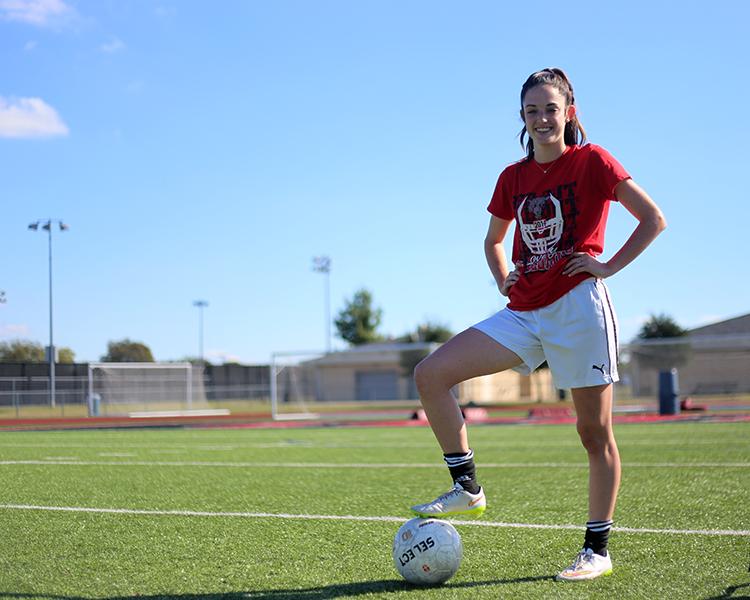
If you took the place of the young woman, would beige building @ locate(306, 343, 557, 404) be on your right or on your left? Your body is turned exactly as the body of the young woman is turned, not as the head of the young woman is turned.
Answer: on your right

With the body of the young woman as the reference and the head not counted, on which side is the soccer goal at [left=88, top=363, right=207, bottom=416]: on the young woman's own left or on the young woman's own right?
on the young woman's own right

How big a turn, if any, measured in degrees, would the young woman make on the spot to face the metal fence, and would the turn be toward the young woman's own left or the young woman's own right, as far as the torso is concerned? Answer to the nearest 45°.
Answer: approximately 90° to the young woman's own right

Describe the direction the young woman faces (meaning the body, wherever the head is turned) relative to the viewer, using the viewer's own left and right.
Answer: facing the viewer and to the left of the viewer

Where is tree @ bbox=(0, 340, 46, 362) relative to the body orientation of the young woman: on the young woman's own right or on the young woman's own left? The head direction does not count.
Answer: on the young woman's own right

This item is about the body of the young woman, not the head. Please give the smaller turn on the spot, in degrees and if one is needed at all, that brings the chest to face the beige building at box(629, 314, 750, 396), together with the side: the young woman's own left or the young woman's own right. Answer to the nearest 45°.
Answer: approximately 135° to the young woman's own right

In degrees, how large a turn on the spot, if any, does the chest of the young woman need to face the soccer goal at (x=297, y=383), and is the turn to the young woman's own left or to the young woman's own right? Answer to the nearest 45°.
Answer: approximately 135° to the young woman's own right
